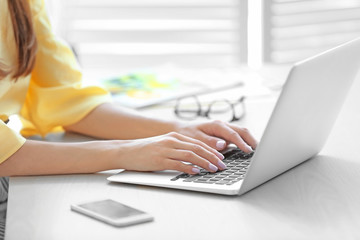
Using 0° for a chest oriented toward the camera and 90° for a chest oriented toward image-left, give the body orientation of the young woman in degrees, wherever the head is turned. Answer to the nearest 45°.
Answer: approximately 315°

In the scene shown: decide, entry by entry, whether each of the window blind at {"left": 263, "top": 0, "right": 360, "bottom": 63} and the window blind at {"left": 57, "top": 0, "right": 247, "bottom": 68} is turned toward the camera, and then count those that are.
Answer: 2

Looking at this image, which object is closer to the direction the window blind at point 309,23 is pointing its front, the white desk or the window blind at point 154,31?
the white desk

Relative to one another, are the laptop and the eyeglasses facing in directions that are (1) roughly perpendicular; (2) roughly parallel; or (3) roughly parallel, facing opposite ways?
roughly perpendicular

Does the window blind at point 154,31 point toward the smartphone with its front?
yes

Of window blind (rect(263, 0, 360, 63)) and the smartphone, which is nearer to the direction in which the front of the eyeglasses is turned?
the smartphone

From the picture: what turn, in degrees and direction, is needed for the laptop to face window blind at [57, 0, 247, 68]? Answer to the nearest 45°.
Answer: approximately 45° to its right

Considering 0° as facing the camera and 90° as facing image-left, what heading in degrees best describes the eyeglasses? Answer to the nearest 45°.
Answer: approximately 45°

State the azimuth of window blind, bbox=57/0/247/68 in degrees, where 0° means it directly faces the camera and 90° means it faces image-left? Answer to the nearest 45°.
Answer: approximately 0°

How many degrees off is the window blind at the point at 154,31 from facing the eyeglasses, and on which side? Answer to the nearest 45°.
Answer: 0° — it already faces it
